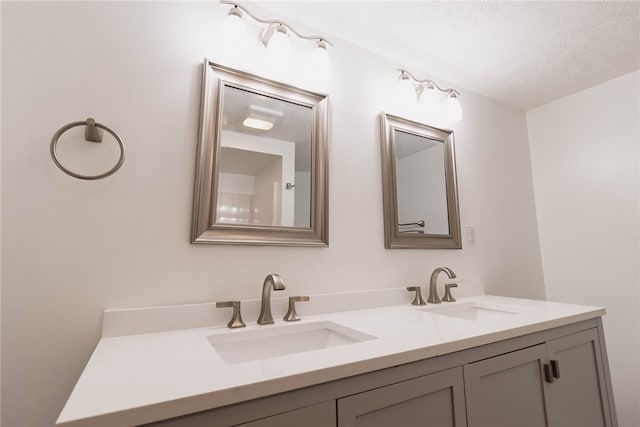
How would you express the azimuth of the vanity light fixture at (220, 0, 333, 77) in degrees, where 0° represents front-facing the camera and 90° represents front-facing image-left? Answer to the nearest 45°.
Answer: approximately 315°

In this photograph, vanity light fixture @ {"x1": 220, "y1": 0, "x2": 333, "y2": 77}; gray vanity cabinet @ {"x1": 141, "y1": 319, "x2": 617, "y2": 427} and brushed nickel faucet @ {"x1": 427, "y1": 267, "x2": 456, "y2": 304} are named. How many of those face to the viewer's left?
0

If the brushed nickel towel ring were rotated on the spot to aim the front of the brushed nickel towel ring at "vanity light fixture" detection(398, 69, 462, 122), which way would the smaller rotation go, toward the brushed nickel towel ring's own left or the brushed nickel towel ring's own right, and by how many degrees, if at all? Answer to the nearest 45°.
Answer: approximately 90° to the brushed nickel towel ring's own left

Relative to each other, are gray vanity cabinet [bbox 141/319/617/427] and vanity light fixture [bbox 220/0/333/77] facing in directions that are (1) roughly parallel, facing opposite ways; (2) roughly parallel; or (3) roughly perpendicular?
roughly parallel

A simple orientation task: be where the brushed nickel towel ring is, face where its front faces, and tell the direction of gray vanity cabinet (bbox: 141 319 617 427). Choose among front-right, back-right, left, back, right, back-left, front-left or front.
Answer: front-left

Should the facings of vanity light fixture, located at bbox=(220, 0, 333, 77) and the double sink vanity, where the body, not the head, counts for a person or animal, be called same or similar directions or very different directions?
same or similar directions

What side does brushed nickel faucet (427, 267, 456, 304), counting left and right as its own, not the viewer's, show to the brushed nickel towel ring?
right

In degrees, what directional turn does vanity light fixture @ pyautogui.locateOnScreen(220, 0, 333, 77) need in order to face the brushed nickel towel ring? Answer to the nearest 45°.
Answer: approximately 135° to its right

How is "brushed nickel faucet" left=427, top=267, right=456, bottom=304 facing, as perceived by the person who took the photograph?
facing the viewer and to the right of the viewer

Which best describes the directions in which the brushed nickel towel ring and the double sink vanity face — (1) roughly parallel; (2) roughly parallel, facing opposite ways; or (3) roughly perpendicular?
roughly parallel

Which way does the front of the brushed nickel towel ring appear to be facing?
toward the camera

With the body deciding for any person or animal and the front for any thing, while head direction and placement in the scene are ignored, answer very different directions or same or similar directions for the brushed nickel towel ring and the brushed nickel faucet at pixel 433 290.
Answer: same or similar directions

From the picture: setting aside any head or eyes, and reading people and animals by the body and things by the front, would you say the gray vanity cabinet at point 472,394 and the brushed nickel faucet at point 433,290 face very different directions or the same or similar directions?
same or similar directions

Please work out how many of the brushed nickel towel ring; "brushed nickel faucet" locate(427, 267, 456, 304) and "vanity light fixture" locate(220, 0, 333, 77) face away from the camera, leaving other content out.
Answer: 0
